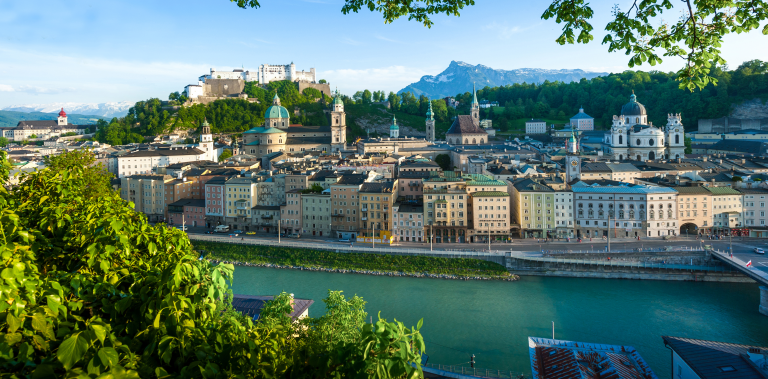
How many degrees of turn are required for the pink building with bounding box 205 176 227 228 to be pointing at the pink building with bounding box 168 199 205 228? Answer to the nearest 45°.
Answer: approximately 135° to its right

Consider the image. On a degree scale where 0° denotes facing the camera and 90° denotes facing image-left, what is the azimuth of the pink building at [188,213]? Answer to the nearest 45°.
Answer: approximately 0°

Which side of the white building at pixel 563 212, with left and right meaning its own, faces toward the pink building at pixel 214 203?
right

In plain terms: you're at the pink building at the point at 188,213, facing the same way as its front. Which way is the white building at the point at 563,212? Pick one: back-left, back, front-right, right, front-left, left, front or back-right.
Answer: front-left

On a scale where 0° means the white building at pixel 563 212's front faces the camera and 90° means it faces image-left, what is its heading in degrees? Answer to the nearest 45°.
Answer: approximately 0°

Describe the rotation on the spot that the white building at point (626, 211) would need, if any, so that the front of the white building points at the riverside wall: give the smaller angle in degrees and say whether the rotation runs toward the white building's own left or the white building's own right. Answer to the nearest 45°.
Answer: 0° — it already faces it

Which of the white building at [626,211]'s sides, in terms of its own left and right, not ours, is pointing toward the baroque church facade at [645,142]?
back

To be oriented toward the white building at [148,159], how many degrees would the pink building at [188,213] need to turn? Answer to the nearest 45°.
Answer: approximately 180°
